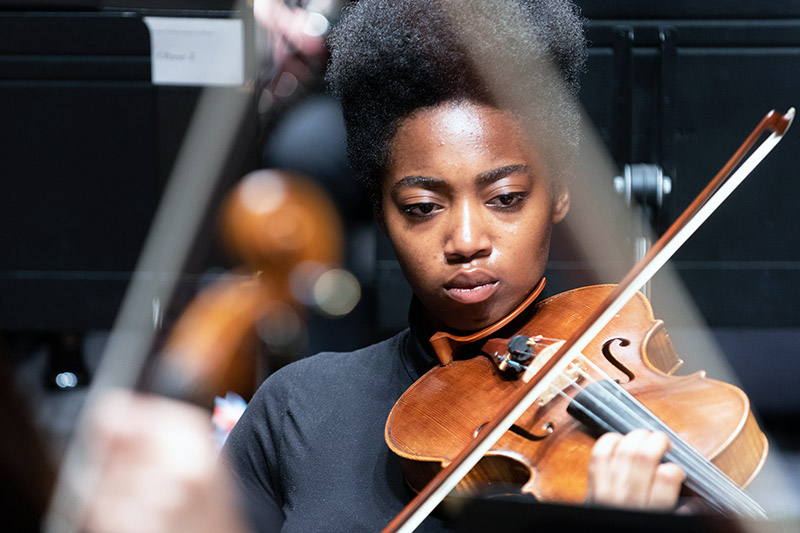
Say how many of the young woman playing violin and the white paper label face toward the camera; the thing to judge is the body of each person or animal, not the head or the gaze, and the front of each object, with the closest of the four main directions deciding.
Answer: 2

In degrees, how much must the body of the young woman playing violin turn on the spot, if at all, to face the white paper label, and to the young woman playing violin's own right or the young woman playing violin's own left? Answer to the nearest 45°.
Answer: approximately 135° to the young woman playing violin's own right

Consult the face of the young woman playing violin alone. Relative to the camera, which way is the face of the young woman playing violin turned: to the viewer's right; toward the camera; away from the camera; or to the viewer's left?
toward the camera

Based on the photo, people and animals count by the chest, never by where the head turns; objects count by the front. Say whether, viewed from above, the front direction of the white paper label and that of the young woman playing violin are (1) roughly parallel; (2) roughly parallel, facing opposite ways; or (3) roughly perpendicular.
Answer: roughly parallel

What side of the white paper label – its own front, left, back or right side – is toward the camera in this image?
front

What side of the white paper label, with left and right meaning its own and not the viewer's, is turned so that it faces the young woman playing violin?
front

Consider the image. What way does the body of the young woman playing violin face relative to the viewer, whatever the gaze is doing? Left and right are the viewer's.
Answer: facing the viewer
